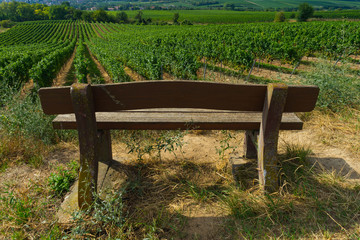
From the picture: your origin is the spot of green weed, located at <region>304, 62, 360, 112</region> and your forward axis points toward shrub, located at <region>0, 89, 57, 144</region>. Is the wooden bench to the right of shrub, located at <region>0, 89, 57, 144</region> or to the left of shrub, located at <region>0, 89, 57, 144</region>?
left

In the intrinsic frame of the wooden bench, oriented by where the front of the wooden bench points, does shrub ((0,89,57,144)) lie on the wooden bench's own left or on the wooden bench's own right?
on the wooden bench's own left

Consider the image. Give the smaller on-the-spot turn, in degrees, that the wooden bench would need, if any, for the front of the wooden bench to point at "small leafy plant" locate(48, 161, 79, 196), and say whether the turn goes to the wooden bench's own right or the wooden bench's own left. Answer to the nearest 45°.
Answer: approximately 90° to the wooden bench's own left

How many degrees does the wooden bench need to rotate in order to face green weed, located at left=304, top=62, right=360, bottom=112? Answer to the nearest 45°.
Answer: approximately 45° to its right

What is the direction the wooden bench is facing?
away from the camera

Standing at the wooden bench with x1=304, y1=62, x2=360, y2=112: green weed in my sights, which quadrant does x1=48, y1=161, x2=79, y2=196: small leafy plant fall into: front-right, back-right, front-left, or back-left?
back-left
